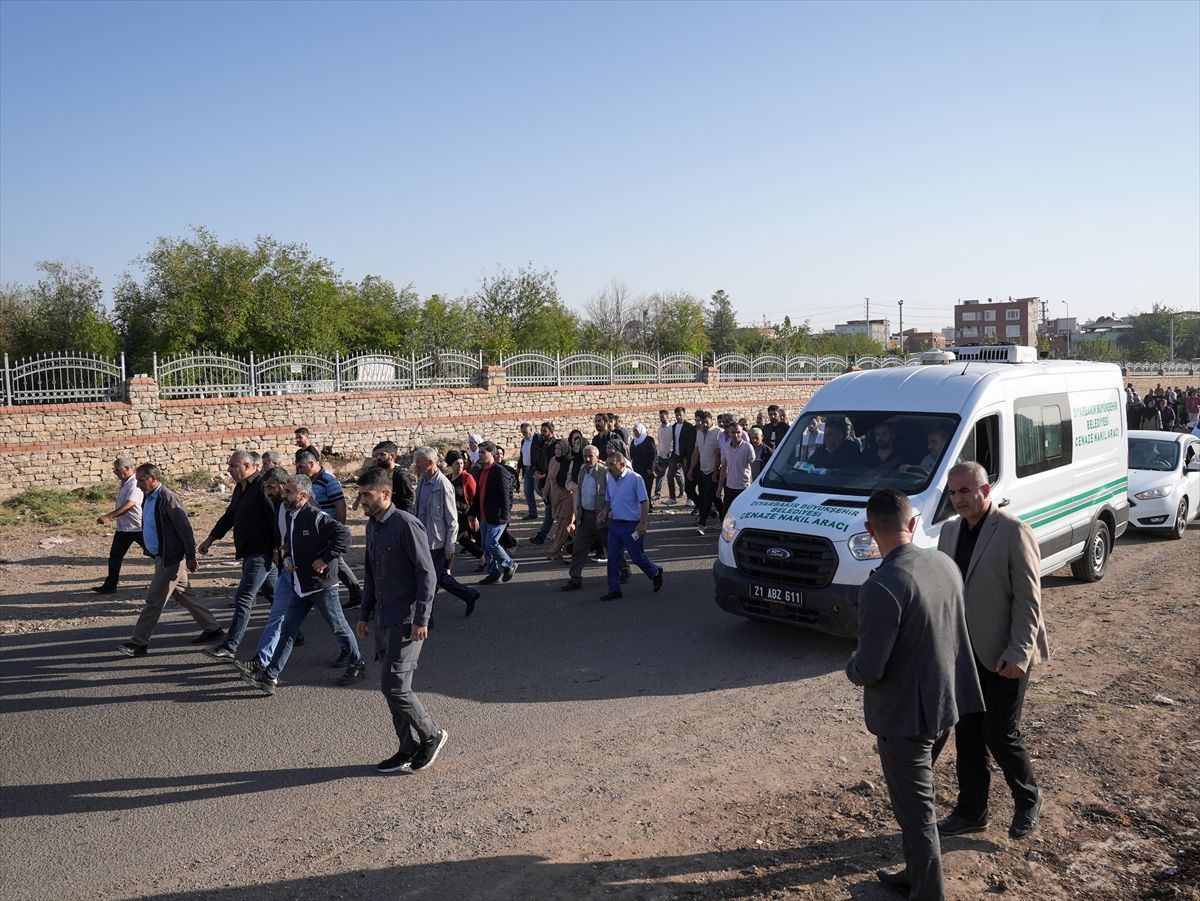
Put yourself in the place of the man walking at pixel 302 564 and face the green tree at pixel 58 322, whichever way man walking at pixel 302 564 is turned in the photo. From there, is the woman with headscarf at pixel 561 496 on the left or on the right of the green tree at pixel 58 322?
right

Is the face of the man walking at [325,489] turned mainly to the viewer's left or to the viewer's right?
to the viewer's left

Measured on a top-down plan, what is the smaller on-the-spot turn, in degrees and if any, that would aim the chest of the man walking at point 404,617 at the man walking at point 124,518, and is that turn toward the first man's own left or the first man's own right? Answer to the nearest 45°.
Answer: approximately 90° to the first man's own right

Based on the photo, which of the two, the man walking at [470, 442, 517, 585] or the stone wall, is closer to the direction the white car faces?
the man walking

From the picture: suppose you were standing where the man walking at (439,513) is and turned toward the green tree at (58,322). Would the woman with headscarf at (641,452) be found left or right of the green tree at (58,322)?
right

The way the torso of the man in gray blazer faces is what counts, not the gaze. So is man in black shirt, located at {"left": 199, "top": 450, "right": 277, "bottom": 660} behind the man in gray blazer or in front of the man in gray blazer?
in front

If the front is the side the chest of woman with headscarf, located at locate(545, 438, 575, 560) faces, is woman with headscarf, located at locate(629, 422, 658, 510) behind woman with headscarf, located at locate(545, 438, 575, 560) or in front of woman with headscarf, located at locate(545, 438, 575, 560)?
behind

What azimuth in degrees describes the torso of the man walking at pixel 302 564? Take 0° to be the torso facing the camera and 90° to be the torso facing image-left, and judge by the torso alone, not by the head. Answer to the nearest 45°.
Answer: approximately 45°

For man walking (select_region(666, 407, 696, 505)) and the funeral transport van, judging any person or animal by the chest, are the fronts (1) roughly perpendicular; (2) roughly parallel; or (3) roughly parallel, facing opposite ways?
roughly parallel

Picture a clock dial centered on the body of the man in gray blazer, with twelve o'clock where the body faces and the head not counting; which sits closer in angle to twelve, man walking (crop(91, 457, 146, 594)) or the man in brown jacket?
the man walking

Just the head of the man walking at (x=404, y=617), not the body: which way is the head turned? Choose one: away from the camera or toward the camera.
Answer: toward the camera

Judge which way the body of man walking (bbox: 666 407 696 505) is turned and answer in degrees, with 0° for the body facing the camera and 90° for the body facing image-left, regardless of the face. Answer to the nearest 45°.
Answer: approximately 45°

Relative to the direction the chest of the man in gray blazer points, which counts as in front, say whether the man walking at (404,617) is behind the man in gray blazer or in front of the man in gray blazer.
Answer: in front

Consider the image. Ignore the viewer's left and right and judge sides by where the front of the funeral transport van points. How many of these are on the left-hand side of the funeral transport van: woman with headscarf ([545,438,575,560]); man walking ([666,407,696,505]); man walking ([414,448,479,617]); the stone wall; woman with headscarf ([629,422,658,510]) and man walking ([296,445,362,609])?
0

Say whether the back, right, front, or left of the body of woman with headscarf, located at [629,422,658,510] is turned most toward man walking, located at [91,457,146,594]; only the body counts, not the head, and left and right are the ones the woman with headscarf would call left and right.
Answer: front

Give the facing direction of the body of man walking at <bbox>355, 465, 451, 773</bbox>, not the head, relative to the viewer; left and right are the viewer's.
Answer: facing the viewer and to the left of the viewer
